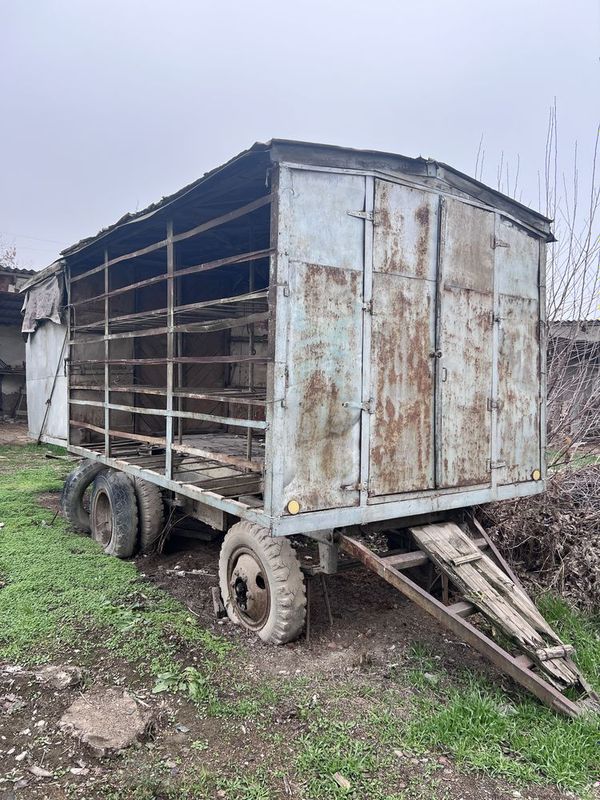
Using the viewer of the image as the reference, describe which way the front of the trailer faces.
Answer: facing the viewer and to the right of the viewer

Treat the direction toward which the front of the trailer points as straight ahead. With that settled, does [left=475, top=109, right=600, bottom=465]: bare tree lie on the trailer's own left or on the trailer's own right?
on the trailer's own left
